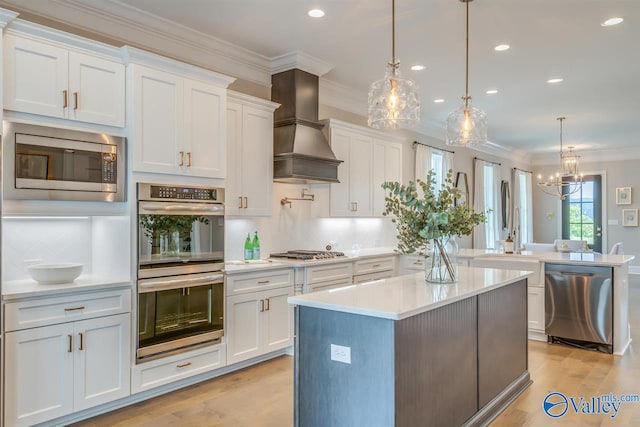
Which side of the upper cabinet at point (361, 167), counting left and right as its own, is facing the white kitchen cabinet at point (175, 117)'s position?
right

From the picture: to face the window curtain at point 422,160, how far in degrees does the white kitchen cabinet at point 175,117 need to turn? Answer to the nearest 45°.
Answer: approximately 90° to its left

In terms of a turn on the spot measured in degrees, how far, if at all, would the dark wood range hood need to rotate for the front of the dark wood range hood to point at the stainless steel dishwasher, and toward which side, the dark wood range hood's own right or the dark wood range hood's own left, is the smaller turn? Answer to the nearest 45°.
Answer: approximately 45° to the dark wood range hood's own left

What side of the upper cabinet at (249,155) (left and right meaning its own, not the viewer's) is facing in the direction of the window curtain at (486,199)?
left

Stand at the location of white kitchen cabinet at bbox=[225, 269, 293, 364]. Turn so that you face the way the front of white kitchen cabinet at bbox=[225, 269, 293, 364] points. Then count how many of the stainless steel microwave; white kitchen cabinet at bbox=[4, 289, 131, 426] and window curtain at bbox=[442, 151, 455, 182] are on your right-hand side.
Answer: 2

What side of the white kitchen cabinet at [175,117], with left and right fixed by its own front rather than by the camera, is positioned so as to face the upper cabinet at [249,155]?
left

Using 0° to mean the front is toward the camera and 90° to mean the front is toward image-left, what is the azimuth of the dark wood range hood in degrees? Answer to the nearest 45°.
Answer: approximately 315°
